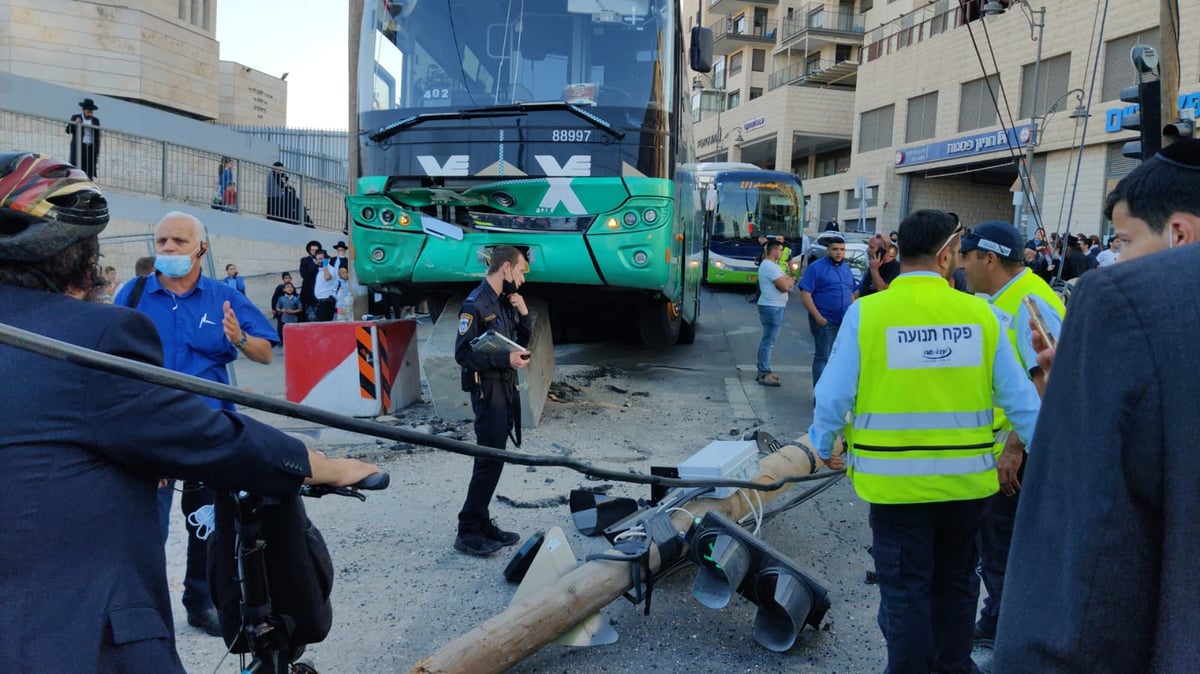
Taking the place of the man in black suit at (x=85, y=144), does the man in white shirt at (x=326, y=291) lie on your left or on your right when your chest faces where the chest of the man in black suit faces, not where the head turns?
on your left

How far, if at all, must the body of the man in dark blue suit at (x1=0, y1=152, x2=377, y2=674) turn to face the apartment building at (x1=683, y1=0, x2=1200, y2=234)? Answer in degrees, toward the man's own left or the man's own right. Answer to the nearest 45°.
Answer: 0° — they already face it

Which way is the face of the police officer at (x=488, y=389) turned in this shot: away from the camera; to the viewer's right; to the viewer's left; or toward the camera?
to the viewer's right

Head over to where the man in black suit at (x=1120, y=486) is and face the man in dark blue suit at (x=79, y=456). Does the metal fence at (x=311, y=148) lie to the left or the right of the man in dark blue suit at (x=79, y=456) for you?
right

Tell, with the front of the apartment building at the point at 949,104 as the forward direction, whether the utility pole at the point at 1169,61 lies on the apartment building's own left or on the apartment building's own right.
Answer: on the apartment building's own left

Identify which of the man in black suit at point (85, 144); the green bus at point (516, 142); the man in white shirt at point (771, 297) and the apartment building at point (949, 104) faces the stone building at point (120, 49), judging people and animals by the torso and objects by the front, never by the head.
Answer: the apartment building at point (949, 104)

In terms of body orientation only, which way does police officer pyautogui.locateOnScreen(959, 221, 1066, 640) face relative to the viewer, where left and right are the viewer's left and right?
facing to the left of the viewer

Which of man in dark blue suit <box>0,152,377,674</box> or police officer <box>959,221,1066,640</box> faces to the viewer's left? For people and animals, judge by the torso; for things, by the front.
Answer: the police officer

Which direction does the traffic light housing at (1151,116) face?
to the viewer's left

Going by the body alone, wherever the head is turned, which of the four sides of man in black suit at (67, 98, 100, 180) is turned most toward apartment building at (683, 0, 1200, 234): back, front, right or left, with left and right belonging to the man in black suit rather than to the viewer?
left

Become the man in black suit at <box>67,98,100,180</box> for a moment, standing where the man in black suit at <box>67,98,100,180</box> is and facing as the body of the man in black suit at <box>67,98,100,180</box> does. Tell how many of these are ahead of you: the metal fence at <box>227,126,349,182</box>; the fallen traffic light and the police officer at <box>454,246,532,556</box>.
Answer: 2

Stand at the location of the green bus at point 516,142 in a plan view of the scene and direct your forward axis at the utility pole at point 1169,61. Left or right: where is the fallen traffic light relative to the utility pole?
right
